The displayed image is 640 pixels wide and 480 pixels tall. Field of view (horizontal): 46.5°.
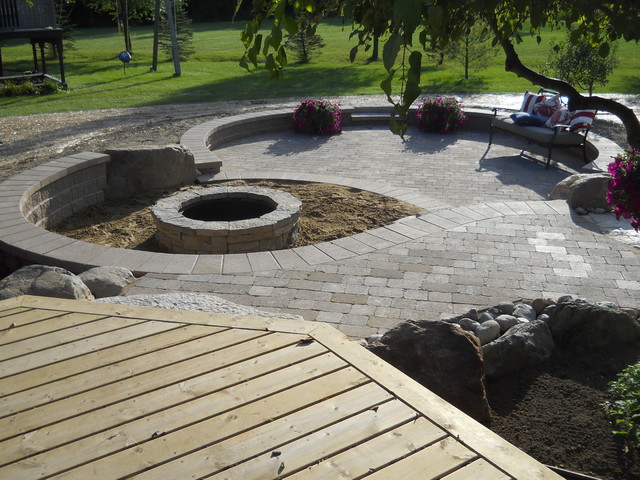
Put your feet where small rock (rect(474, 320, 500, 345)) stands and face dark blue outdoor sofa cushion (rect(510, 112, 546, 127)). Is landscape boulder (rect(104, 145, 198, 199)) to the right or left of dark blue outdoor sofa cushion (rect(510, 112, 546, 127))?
left

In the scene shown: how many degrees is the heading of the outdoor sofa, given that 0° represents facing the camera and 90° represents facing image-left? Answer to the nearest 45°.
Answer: approximately 45°

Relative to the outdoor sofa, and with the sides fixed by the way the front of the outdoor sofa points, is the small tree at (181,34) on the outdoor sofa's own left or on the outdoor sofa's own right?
on the outdoor sofa's own right

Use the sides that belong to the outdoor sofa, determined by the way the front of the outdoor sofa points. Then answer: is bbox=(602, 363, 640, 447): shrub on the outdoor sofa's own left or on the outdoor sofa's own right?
on the outdoor sofa's own left

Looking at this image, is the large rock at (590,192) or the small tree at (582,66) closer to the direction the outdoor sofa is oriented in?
the large rock

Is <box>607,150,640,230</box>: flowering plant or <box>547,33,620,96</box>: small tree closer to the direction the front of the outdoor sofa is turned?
the flowering plant

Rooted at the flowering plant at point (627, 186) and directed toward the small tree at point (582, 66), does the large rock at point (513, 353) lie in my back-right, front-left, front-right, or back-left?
back-left

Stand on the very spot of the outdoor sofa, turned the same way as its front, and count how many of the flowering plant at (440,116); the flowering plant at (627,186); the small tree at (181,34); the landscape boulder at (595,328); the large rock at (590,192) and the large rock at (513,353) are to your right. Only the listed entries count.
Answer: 2

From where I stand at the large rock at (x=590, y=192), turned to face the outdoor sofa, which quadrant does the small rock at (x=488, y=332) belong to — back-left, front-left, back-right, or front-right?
back-left

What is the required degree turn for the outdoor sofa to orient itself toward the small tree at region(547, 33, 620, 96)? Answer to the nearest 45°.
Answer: approximately 135° to its right

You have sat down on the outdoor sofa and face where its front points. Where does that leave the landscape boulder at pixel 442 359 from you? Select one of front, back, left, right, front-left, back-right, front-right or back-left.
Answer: front-left

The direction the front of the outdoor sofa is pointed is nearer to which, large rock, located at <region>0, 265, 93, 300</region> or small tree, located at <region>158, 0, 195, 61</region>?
the large rock

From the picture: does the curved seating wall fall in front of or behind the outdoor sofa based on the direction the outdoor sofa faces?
in front

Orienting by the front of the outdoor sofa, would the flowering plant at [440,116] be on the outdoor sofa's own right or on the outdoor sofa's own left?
on the outdoor sofa's own right

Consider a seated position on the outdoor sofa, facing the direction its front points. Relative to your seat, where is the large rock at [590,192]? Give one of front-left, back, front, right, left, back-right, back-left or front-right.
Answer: front-left

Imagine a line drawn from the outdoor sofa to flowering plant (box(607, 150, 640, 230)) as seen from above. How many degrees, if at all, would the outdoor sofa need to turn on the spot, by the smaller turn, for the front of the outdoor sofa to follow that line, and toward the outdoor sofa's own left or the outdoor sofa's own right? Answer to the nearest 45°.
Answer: approximately 45° to the outdoor sofa's own left
